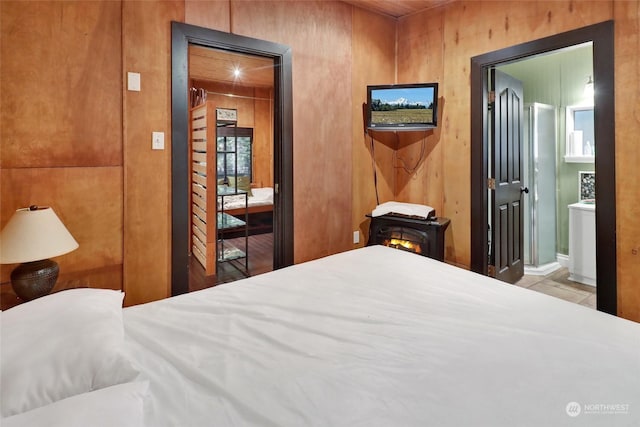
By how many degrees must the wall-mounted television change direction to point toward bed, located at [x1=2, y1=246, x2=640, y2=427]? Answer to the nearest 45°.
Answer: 0° — it already faces it

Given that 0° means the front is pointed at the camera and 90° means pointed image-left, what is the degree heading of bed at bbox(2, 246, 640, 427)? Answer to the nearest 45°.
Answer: approximately 225°

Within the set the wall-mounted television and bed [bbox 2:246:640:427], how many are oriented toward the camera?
1

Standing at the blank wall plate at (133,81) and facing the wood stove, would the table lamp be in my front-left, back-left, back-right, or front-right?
back-right

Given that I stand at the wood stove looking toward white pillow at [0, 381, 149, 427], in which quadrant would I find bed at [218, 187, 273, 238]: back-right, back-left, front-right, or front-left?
back-right

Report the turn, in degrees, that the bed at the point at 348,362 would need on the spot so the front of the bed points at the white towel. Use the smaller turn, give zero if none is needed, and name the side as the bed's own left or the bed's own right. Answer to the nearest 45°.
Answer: approximately 45° to the bed's own left

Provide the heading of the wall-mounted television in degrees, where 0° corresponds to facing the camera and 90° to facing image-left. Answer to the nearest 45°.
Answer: approximately 0°

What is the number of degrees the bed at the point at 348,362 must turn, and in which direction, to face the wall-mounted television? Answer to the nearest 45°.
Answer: approximately 45° to its left
